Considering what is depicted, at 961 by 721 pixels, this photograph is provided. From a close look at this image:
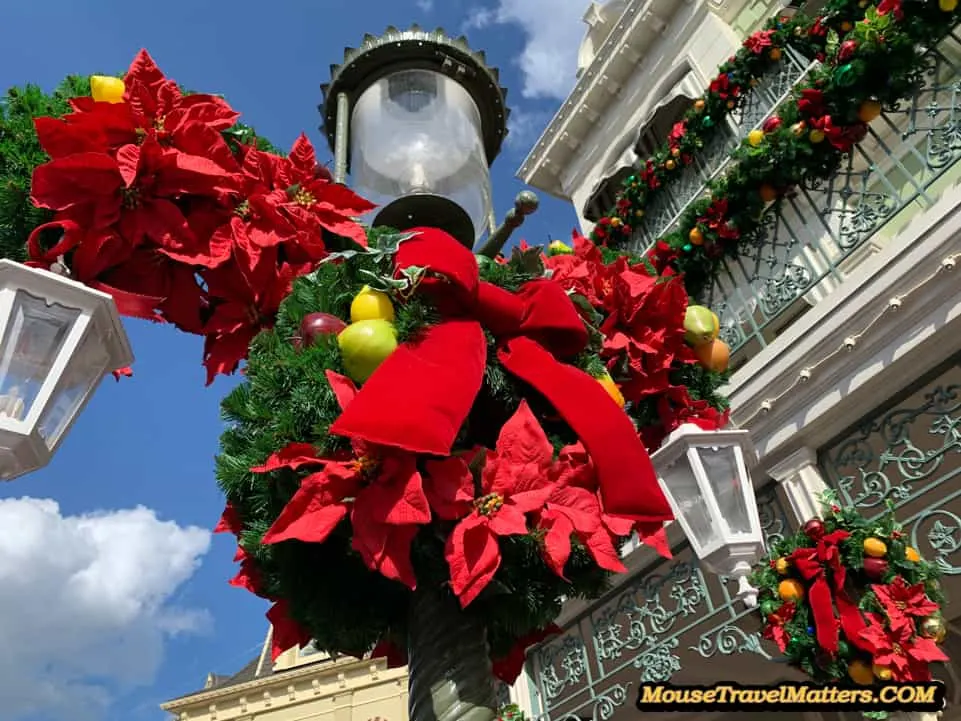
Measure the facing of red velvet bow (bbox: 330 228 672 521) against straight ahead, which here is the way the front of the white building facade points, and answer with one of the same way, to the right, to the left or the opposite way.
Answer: to the left

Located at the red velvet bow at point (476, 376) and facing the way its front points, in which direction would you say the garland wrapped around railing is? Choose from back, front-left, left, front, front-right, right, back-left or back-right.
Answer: back-left

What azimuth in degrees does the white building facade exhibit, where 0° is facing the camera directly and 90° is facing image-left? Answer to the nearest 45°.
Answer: approximately 45°

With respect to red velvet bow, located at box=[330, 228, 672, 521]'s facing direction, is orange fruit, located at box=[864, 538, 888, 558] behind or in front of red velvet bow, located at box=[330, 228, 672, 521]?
behind

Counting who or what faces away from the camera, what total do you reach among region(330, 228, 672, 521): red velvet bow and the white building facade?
0

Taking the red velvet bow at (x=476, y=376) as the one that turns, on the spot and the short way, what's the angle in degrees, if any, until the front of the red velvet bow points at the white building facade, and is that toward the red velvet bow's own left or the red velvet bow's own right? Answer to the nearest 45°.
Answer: approximately 135° to the red velvet bow's own left

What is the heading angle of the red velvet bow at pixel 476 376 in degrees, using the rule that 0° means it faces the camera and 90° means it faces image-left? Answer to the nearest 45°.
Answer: approximately 0°

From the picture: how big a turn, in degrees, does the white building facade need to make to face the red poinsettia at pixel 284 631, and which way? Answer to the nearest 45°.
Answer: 0° — it already faces it

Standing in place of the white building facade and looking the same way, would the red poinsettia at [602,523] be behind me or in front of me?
in front

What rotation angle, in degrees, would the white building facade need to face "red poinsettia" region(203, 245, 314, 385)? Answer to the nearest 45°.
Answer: approximately 45° to its left

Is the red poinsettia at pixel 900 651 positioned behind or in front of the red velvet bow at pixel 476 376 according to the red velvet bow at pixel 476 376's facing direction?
behind
